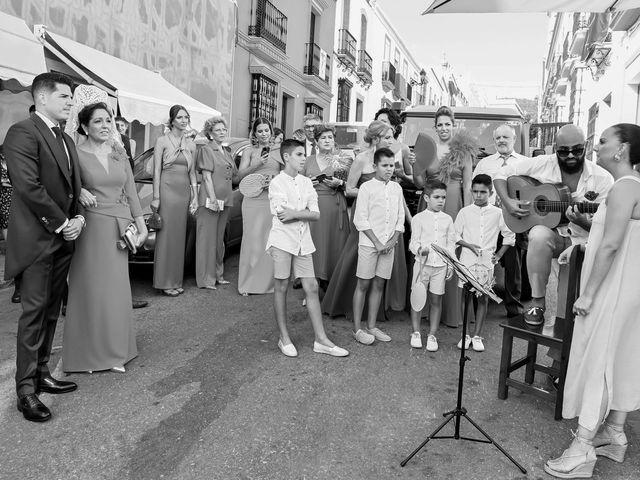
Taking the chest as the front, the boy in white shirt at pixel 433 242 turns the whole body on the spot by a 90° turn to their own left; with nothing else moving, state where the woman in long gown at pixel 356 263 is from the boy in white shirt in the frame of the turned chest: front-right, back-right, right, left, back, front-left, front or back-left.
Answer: back-left

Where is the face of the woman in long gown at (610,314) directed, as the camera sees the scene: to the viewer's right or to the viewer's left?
to the viewer's left

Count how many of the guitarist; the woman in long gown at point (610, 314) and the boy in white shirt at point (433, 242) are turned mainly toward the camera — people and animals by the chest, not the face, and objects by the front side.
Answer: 2

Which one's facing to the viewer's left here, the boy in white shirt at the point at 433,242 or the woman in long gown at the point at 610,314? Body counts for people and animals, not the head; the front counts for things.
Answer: the woman in long gown

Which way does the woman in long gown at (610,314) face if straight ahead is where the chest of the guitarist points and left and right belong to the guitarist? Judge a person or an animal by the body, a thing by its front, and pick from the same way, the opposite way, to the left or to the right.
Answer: to the right

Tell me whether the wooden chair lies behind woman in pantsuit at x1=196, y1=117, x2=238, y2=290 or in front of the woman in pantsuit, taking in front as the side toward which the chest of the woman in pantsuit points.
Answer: in front

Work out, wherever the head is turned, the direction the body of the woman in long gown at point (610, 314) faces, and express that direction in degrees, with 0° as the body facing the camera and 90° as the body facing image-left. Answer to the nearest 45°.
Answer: approximately 90°

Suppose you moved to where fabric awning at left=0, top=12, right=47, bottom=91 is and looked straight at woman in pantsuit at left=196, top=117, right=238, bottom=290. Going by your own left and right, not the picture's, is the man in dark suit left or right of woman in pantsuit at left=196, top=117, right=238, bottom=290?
right

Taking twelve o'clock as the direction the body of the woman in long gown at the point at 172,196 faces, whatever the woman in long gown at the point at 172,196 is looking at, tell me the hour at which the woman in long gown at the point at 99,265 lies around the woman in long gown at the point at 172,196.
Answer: the woman in long gown at the point at 99,265 is roughly at 2 o'clock from the woman in long gown at the point at 172,196.

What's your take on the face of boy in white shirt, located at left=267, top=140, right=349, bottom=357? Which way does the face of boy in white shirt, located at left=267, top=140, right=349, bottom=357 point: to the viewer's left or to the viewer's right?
to the viewer's right

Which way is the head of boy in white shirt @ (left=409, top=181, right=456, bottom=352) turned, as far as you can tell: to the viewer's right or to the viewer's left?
to the viewer's right

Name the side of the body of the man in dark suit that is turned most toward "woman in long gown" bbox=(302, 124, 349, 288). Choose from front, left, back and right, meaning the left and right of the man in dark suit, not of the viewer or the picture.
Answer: left

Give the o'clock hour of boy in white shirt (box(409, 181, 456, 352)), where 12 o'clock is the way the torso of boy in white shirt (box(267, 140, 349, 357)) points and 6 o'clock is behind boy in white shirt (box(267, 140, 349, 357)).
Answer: boy in white shirt (box(409, 181, 456, 352)) is roughly at 10 o'clock from boy in white shirt (box(267, 140, 349, 357)).
